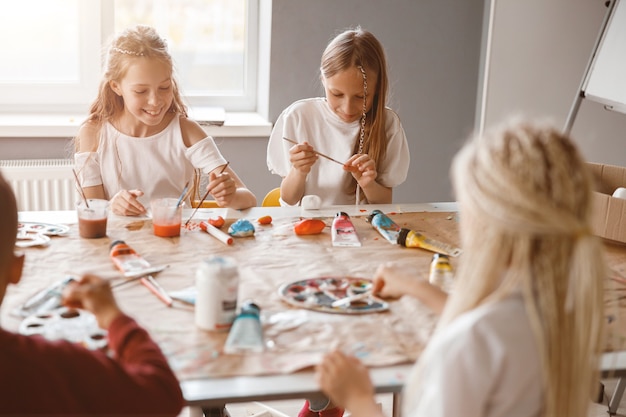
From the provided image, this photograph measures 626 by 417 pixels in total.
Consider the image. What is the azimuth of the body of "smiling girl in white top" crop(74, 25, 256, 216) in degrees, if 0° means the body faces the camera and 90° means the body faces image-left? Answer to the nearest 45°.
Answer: approximately 0°

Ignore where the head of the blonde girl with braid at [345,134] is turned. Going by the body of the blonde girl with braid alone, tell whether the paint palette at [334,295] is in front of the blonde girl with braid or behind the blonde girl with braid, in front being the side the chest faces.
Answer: in front

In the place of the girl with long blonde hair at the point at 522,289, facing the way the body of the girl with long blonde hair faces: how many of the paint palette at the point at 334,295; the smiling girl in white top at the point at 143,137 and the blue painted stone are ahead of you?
3

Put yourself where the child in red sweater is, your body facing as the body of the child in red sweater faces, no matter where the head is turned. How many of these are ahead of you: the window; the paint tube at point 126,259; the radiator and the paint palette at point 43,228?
4

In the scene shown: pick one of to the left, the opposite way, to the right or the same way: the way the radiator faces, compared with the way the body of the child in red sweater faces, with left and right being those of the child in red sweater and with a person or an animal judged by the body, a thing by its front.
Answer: the opposite way

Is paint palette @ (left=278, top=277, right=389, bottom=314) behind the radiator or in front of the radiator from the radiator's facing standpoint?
in front

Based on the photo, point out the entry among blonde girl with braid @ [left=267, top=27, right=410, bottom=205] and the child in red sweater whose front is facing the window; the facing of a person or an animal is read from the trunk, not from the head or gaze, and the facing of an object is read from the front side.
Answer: the child in red sweater

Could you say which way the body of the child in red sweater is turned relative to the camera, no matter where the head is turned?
away from the camera

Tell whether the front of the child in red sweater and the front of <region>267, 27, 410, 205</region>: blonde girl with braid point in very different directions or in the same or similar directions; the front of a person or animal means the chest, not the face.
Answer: very different directions

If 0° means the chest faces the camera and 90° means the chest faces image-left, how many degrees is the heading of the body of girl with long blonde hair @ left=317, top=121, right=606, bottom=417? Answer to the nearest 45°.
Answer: approximately 135°

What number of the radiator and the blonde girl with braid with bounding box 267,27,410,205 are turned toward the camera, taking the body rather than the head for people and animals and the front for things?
2

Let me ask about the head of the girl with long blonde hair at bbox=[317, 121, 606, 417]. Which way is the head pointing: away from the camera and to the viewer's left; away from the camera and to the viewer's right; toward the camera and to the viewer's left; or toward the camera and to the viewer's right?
away from the camera and to the viewer's left
